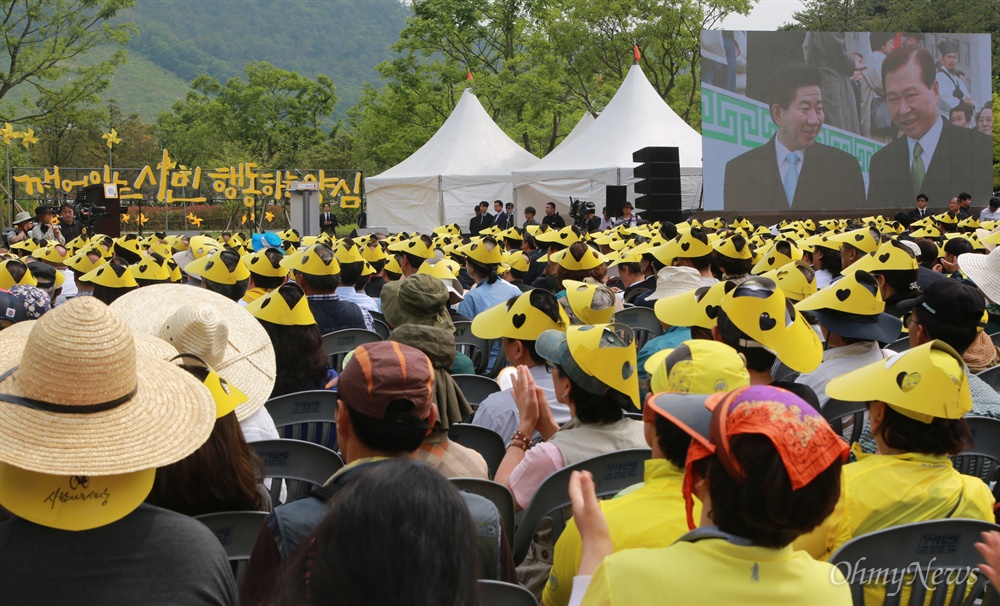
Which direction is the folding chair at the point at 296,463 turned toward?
away from the camera

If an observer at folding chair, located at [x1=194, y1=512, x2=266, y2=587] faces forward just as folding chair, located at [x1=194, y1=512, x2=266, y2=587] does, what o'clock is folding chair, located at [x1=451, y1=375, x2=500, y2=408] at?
folding chair, located at [x1=451, y1=375, x2=500, y2=408] is roughly at 1 o'clock from folding chair, located at [x1=194, y1=512, x2=266, y2=587].

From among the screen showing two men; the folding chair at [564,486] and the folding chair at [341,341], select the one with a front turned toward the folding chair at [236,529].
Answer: the screen showing two men

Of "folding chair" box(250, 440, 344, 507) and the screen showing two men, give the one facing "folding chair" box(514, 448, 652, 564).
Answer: the screen showing two men

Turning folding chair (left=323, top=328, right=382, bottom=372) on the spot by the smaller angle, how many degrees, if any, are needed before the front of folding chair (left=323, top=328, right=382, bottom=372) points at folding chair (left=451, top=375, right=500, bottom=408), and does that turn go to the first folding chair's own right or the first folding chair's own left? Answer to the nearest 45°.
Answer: approximately 135° to the first folding chair's own right

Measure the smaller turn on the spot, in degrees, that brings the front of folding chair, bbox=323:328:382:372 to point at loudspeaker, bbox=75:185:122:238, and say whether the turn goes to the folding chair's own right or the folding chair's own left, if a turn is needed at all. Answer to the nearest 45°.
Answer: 0° — it already faces it

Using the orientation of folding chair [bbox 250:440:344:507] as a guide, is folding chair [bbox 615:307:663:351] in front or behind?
in front

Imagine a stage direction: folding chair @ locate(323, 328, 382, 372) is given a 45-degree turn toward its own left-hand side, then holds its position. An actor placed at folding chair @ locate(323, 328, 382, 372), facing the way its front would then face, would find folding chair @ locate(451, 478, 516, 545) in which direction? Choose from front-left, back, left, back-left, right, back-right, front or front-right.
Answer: back-left

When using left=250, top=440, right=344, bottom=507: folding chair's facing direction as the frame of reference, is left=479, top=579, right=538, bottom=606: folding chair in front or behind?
behind

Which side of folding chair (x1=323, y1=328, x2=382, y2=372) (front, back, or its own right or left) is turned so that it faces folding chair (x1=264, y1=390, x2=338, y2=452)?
back

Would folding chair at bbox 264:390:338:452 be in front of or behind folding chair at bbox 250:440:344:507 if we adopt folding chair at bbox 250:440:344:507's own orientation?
in front

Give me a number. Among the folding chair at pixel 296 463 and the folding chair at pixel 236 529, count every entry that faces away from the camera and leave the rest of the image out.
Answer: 2

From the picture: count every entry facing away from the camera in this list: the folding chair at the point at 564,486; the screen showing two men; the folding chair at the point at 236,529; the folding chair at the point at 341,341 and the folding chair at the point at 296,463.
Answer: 4

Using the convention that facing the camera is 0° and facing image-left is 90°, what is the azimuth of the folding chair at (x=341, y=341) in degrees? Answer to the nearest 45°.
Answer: approximately 180°

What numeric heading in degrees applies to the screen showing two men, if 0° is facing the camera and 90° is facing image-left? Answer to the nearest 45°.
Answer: approximately 0°

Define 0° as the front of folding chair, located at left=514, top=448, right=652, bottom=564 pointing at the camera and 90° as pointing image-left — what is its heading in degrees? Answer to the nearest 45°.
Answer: approximately 180°

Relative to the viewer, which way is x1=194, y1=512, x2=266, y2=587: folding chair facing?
away from the camera

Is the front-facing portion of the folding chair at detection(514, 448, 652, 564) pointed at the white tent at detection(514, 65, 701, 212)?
yes

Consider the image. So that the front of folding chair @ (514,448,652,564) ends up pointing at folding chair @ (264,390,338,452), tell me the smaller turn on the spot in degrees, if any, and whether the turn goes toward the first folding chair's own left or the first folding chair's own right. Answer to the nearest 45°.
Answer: approximately 45° to the first folding chair's own left
